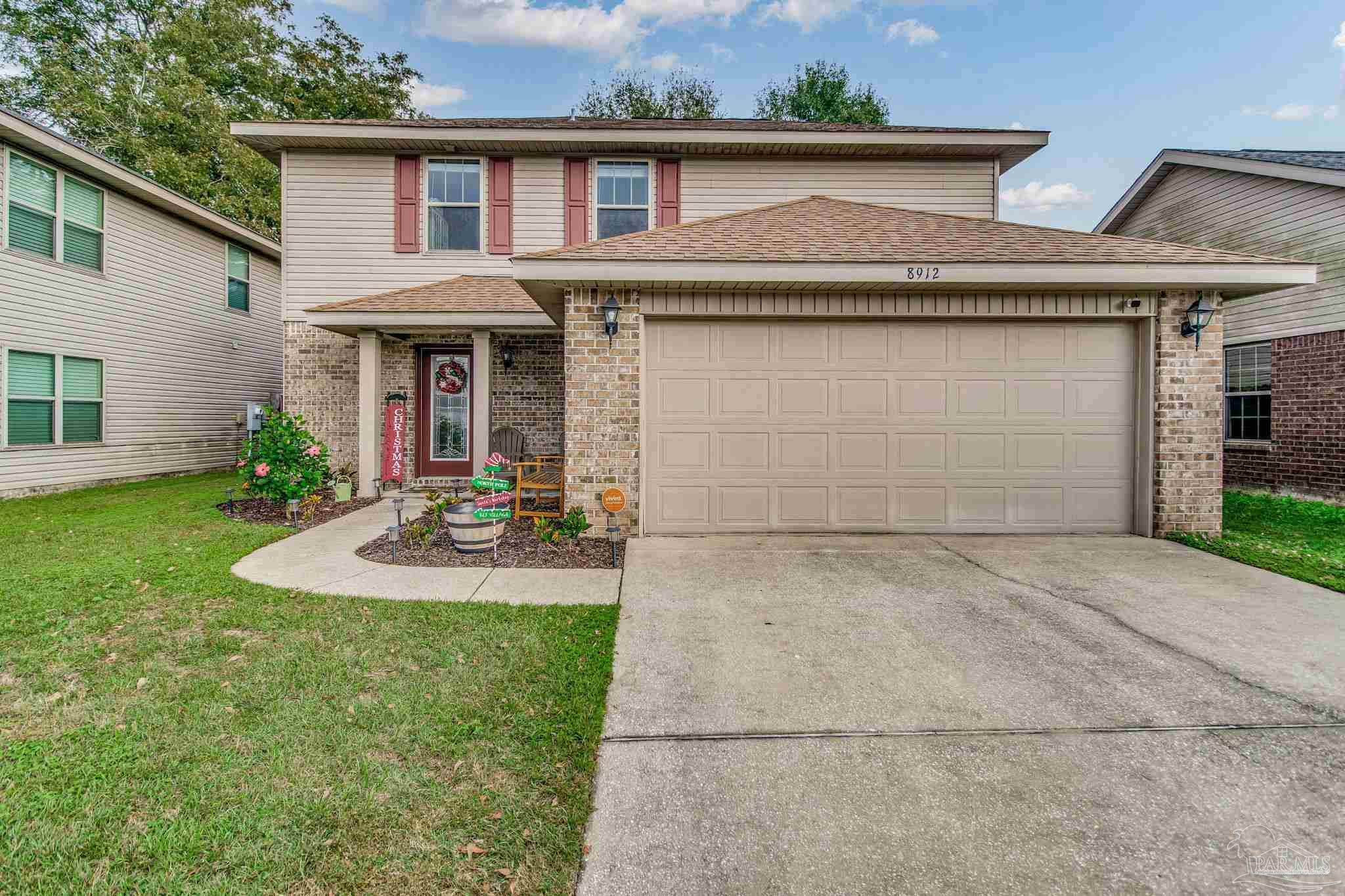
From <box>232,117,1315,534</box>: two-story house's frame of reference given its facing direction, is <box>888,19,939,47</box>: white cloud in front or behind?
behind

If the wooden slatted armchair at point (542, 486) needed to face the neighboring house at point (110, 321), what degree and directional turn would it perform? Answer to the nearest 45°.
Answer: approximately 90° to its right

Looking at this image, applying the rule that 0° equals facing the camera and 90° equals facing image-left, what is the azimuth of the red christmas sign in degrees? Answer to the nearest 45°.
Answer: approximately 0°

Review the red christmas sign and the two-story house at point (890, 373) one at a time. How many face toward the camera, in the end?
2

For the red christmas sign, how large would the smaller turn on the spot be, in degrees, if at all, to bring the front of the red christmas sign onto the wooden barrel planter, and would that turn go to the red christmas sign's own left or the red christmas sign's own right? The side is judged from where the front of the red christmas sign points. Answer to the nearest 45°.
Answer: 0° — it already faces it

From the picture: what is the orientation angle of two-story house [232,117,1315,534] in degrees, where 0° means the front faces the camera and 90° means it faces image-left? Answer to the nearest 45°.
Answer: approximately 0°

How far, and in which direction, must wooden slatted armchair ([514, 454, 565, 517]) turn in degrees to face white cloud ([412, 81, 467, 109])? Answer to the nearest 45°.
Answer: approximately 135° to its right

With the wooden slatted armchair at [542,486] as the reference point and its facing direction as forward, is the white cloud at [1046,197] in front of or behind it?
behind

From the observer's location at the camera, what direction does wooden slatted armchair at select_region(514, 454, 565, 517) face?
facing the viewer and to the left of the viewer

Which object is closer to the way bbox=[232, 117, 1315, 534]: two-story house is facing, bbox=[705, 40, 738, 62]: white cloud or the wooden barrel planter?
the wooden barrel planter

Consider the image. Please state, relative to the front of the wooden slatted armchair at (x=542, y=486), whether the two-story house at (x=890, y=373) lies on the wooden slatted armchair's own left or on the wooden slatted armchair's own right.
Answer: on the wooden slatted armchair's own left

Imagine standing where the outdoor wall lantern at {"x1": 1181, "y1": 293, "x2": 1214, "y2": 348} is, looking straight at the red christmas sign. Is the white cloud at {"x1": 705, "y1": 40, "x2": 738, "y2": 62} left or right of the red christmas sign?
right
